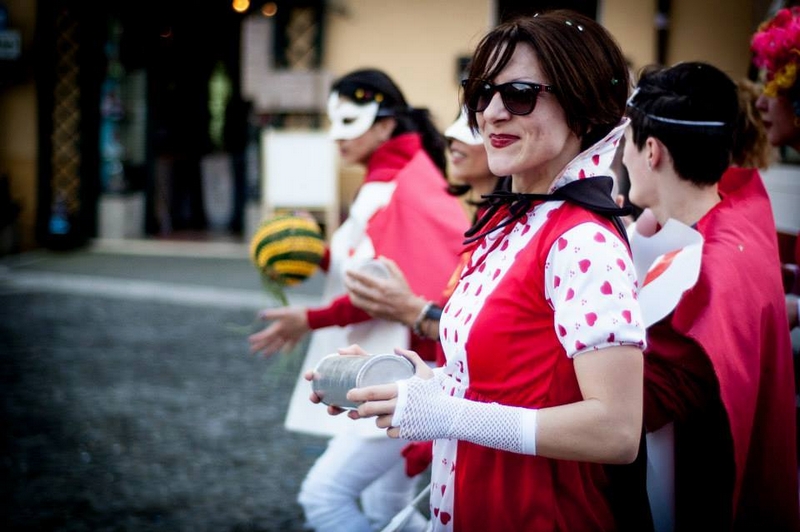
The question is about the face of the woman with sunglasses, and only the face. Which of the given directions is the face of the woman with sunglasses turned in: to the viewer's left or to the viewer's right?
to the viewer's left

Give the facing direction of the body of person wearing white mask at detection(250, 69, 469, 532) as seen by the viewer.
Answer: to the viewer's left

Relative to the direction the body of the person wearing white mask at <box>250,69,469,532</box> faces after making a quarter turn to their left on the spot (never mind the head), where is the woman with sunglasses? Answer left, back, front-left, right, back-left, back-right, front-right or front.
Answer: front

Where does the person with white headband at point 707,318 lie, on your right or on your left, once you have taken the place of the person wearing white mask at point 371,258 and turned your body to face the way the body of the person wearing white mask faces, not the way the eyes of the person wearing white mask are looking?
on your left

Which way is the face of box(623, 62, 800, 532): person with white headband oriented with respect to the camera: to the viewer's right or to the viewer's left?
to the viewer's left
